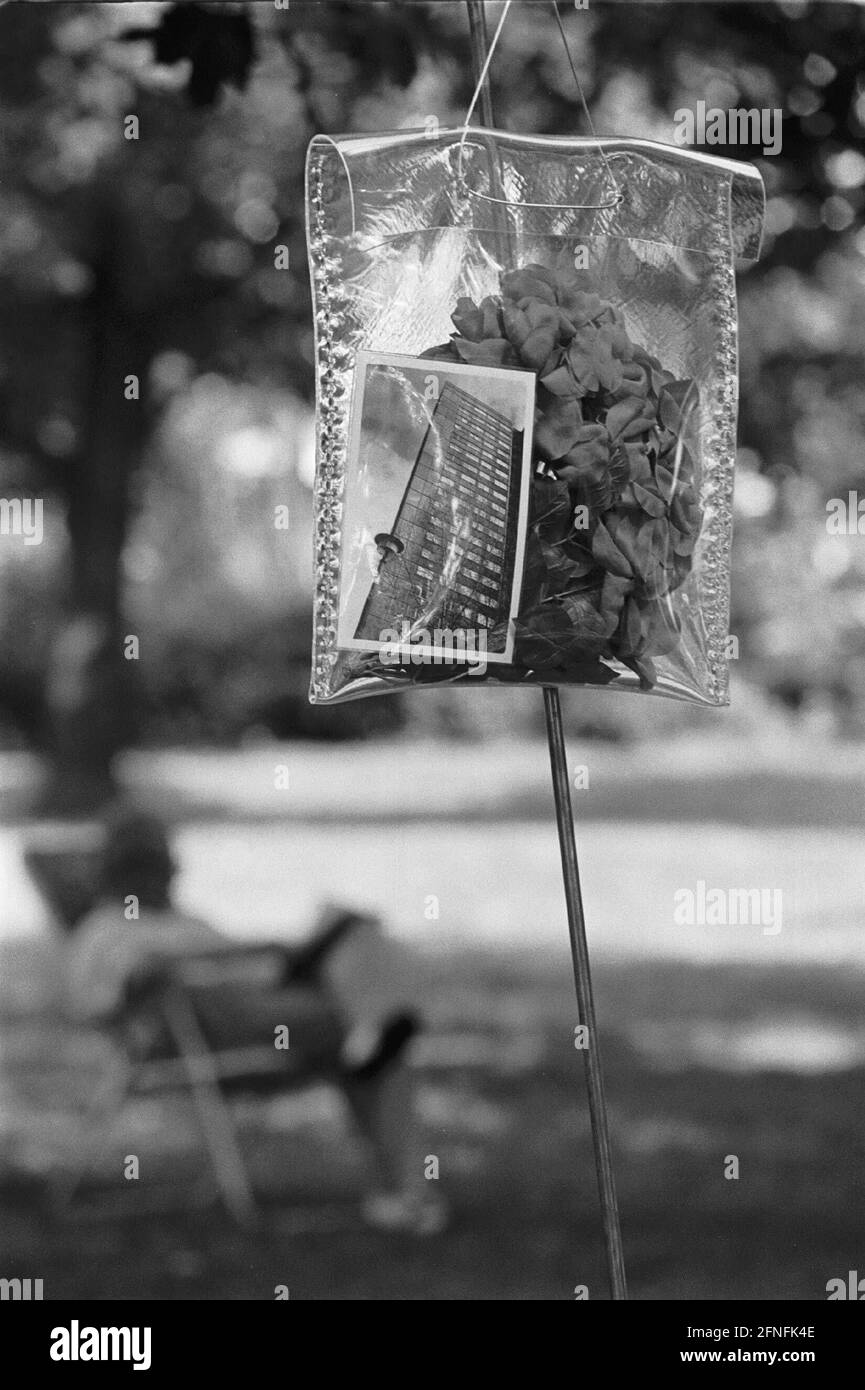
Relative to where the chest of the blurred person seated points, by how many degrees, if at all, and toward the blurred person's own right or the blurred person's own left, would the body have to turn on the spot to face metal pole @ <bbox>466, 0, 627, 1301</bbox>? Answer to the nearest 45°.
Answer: approximately 90° to the blurred person's own right

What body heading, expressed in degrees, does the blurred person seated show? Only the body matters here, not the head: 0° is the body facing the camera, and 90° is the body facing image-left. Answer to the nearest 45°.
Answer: approximately 270°

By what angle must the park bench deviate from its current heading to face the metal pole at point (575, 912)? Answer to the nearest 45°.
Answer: approximately 90° to its right

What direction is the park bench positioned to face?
to the viewer's right

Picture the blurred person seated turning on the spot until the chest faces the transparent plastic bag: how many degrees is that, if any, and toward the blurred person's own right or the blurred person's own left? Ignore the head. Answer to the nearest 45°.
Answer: approximately 90° to the blurred person's own right
